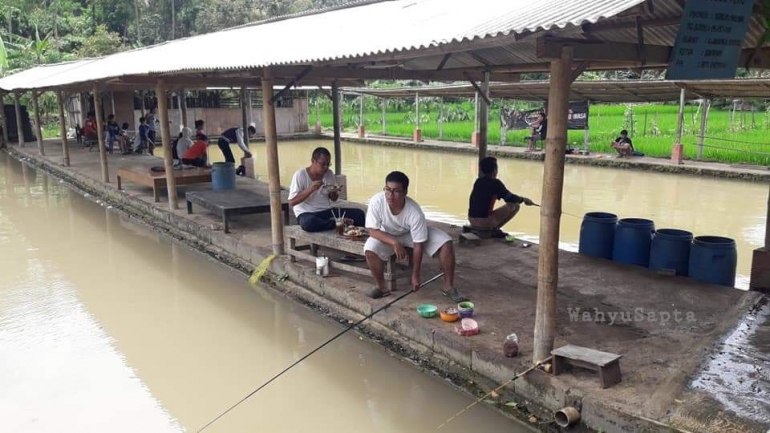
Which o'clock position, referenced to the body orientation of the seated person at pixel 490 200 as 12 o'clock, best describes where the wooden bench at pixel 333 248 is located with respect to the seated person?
The wooden bench is roughly at 6 o'clock from the seated person.

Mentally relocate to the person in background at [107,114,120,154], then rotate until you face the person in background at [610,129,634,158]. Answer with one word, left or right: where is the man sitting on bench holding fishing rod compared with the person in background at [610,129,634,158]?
right

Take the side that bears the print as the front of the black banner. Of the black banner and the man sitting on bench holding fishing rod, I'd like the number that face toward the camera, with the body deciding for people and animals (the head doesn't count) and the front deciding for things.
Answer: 2

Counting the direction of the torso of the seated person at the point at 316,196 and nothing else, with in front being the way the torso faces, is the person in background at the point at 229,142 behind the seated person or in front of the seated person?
behind

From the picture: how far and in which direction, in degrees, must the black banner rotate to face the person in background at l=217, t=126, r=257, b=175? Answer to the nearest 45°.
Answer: approximately 45° to its right

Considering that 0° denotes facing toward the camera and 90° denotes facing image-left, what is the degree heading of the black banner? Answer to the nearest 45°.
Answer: approximately 0°

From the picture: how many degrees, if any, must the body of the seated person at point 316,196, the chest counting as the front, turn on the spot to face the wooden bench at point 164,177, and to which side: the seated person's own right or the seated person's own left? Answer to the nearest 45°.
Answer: approximately 180°

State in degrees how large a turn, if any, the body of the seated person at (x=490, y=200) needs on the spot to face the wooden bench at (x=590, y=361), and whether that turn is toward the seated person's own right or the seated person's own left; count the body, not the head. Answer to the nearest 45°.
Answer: approximately 135° to the seated person's own right

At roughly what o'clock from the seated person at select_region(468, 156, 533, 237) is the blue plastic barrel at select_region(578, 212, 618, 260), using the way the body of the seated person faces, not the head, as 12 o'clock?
The blue plastic barrel is roughly at 2 o'clock from the seated person.

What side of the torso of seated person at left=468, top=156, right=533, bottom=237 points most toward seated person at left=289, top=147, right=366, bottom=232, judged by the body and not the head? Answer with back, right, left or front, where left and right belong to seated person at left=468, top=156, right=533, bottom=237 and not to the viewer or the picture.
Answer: back

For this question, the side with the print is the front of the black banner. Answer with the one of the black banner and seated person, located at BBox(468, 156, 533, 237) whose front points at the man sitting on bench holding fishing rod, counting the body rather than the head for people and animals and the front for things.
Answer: the black banner
